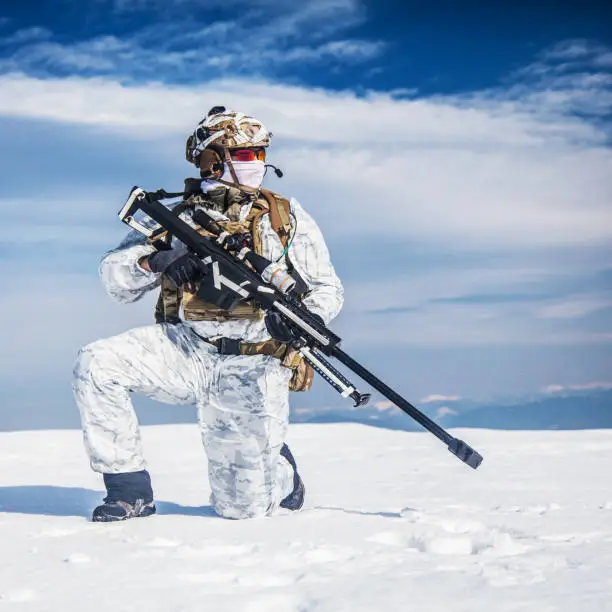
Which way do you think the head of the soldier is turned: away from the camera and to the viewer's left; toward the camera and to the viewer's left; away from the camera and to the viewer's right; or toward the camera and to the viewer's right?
toward the camera and to the viewer's right

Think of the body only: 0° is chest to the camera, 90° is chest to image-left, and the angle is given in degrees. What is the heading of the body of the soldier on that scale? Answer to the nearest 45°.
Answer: approximately 0°
